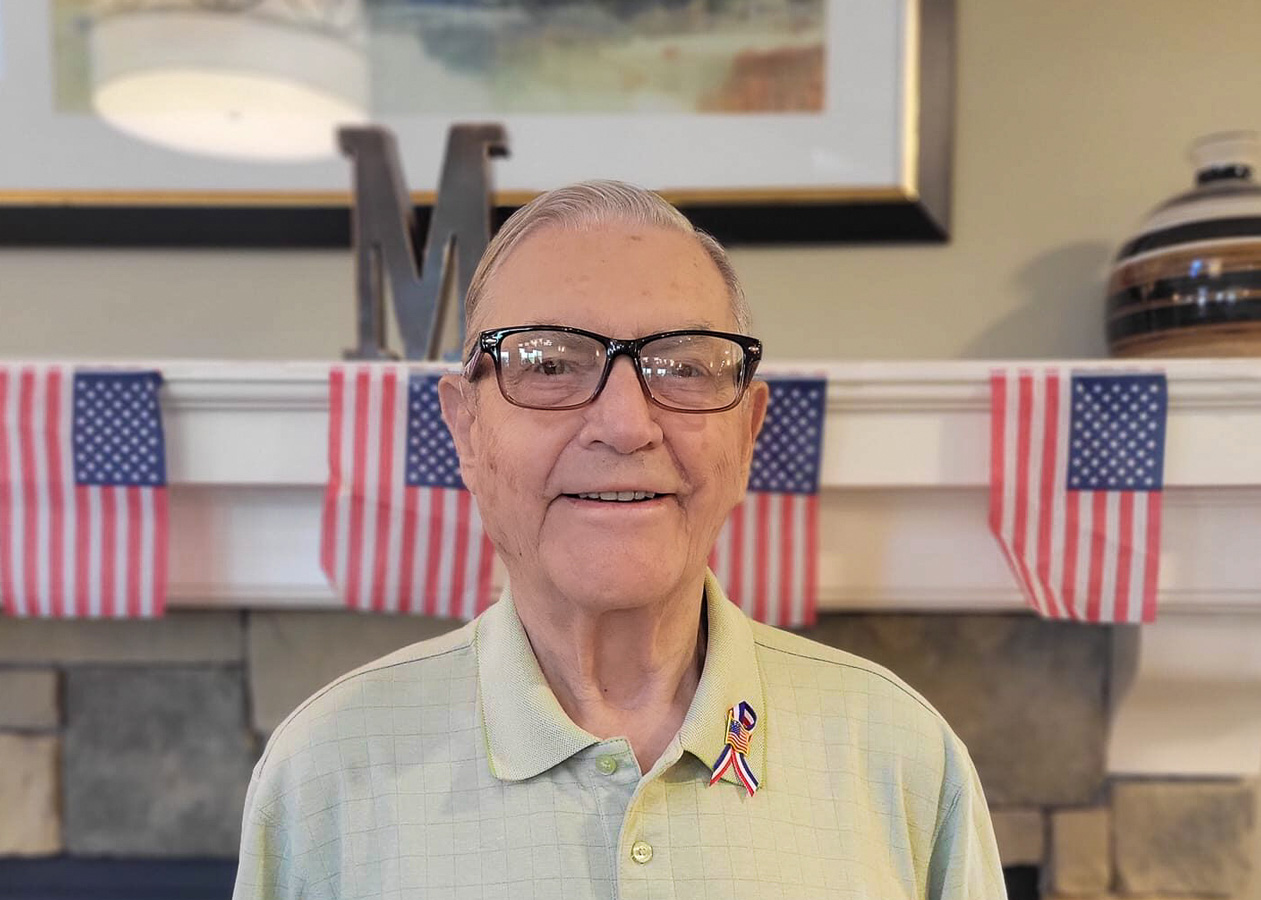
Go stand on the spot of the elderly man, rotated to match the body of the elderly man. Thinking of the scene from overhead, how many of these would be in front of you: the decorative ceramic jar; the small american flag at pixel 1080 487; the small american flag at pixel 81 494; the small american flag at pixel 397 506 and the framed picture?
0

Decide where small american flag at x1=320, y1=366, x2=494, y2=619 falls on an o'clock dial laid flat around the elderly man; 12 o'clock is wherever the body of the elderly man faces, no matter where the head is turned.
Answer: The small american flag is roughly at 5 o'clock from the elderly man.

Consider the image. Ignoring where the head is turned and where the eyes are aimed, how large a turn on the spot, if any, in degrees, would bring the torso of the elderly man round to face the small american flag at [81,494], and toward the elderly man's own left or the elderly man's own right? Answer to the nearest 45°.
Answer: approximately 135° to the elderly man's own right

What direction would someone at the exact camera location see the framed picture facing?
facing the viewer

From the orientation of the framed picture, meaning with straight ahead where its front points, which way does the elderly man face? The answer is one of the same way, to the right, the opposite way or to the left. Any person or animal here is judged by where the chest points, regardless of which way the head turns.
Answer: the same way

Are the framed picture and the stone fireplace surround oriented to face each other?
no

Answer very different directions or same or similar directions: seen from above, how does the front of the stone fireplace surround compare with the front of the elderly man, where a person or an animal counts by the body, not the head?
same or similar directions

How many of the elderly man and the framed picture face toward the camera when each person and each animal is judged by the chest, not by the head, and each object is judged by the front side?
2

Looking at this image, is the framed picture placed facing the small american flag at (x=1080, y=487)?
no

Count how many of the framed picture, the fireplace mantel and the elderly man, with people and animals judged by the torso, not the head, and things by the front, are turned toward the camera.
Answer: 3

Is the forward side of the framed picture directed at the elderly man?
yes

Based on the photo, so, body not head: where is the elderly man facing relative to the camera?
toward the camera

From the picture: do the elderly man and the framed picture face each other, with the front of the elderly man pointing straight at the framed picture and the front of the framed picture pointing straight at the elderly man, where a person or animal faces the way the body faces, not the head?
no

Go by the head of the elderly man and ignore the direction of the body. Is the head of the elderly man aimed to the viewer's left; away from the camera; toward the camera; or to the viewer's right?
toward the camera

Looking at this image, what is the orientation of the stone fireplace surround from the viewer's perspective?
toward the camera

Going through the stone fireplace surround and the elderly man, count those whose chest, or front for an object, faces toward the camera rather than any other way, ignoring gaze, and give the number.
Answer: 2
